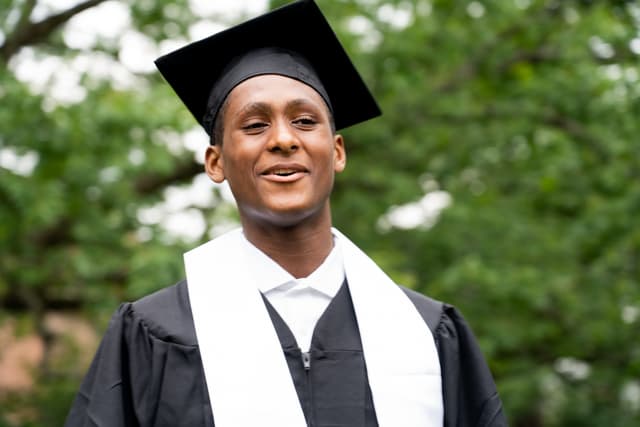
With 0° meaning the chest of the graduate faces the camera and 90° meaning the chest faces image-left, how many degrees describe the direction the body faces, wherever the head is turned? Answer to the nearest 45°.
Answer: approximately 0°
